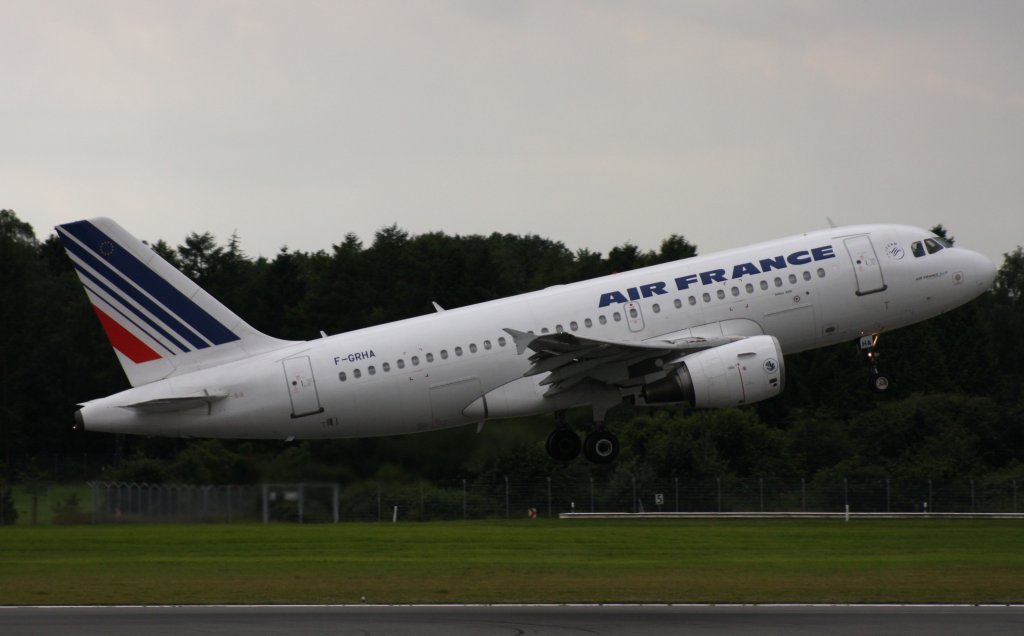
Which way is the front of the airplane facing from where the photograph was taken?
facing to the right of the viewer
